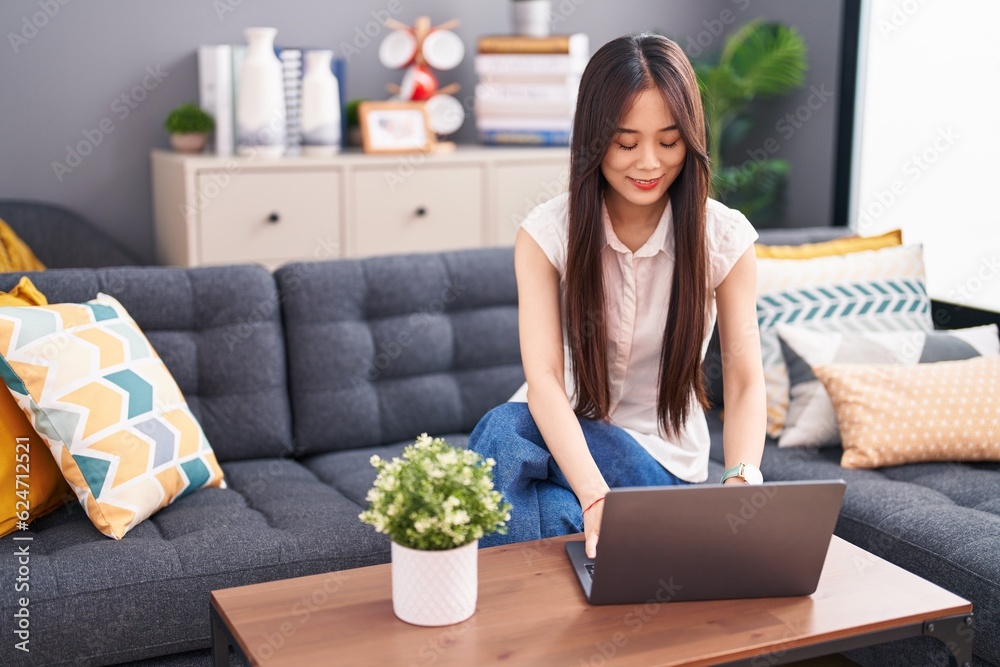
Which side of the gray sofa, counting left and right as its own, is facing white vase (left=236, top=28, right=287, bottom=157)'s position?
back

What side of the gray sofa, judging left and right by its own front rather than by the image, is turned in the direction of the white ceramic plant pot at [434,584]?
front

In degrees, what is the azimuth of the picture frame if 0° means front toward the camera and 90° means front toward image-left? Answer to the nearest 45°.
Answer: approximately 0°

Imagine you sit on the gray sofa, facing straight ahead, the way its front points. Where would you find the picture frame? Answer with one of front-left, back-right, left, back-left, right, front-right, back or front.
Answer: back

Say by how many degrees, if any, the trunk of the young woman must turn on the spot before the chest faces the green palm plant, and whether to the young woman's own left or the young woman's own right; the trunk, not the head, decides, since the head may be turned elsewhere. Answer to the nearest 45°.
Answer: approximately 180°

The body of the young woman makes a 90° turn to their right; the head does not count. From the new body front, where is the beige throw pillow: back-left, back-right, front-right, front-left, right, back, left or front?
back-right

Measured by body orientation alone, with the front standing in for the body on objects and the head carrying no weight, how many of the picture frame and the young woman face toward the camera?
2
